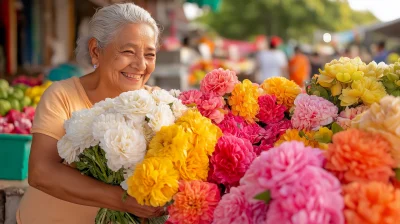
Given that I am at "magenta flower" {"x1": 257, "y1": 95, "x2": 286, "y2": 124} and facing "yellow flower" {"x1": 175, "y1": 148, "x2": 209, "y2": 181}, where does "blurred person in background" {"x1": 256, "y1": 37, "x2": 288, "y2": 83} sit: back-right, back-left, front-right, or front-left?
back-right
